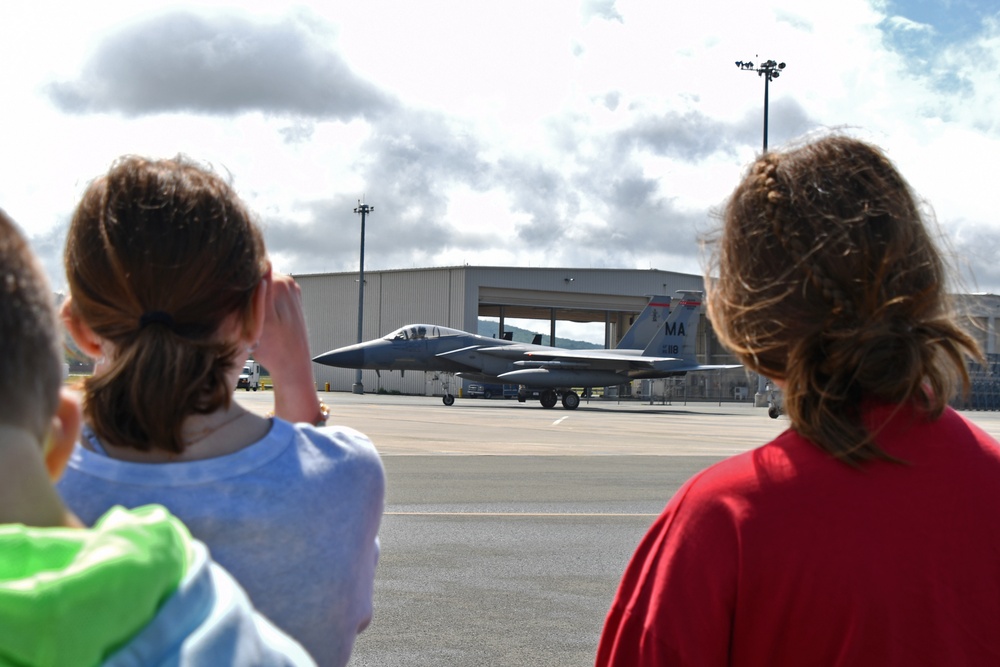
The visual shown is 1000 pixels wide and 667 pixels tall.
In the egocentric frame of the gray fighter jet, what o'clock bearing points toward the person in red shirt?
The person in red shirt is roughly at 9 o'clock from the gray fighter jet.

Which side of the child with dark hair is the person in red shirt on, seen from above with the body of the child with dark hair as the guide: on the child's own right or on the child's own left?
on the child's own right

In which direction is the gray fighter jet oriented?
to the viewer's left

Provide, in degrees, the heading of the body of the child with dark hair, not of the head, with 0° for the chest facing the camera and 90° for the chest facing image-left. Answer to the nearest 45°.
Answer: approximately 180°

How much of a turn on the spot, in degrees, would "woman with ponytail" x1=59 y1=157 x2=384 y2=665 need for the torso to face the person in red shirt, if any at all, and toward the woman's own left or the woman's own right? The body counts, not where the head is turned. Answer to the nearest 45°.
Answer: approximately 135° to the woman's own right

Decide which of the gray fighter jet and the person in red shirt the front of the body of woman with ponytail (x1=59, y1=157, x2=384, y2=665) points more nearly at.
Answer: the gray fighter jet

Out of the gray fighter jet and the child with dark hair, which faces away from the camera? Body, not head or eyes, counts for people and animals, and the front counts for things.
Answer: the child with dark hair

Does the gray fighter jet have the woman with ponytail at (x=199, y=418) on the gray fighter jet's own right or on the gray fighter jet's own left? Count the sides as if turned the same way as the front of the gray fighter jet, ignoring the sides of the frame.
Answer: on the gray fighter jet's own left

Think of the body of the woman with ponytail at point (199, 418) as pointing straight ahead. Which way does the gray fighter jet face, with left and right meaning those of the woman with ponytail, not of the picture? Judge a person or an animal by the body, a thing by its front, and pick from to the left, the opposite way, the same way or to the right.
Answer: to the left

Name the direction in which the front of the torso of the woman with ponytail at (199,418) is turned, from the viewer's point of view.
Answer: away from the camera
